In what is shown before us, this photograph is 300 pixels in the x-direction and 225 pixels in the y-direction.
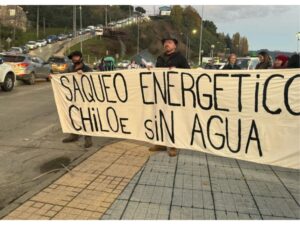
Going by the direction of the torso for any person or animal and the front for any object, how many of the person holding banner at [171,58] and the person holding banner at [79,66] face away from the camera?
0

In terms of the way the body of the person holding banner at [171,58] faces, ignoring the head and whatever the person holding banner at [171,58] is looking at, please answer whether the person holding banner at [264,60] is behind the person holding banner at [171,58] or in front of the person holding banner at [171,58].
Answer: behind

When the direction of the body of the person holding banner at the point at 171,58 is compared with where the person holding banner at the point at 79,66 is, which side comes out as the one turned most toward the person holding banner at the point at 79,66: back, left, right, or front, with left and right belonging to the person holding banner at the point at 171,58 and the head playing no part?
right

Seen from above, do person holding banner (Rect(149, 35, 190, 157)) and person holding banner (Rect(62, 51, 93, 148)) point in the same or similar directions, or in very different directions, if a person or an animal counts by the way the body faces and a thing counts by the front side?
same or similar directions

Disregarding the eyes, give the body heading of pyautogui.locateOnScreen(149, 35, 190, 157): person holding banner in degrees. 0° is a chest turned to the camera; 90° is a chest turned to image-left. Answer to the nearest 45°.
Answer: approximately 45°

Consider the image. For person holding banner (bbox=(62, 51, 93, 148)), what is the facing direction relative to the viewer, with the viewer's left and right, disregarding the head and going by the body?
facing the viewer and to the left of the viewer

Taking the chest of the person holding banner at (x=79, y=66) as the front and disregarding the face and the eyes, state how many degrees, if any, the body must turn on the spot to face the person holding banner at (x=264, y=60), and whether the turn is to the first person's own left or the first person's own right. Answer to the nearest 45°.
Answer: approximately 135° to the first person's own left

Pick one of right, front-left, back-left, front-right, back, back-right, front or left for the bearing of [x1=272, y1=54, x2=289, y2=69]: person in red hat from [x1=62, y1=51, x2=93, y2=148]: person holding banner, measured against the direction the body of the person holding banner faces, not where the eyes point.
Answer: back-left

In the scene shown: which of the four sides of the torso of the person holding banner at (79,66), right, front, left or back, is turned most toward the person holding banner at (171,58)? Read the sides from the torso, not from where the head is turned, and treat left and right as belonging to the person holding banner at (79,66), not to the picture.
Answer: left
